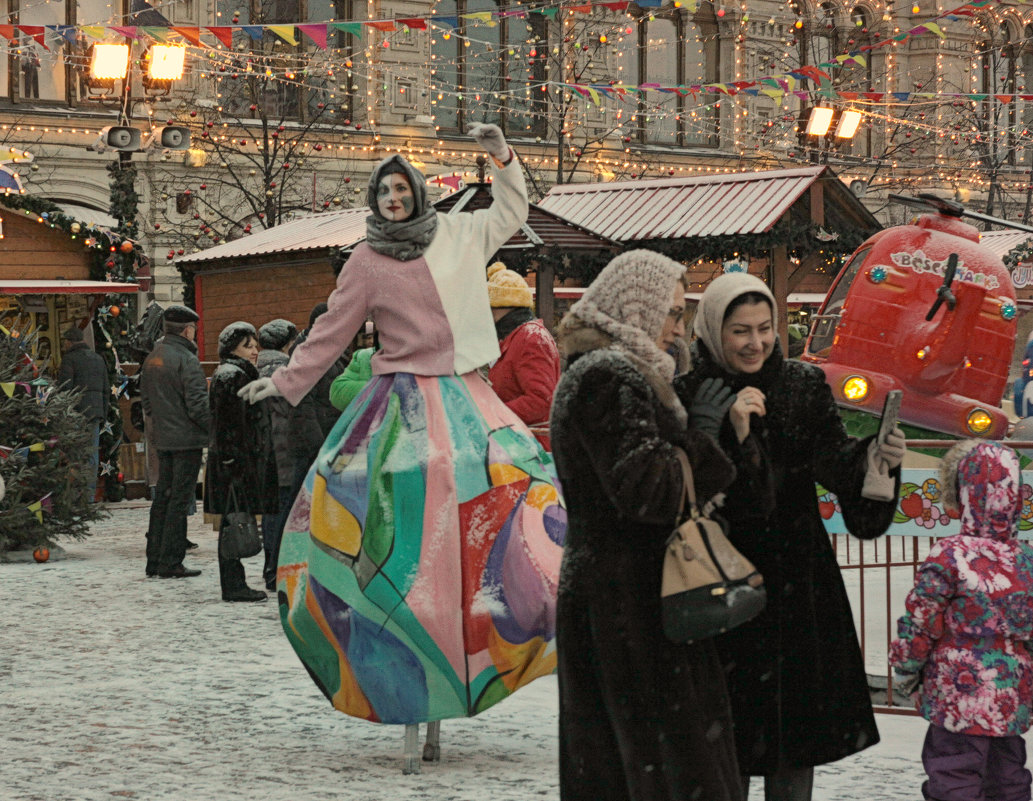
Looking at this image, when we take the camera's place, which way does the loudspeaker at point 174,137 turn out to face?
facing the viewer and to the right of the viewer

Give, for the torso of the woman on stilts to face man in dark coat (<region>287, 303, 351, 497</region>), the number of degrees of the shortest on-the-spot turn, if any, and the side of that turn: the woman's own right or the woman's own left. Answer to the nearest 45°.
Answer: approximately 180°

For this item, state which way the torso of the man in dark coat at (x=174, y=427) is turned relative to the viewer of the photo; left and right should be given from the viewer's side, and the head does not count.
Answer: facing away from the viewer and to the right of the viewer

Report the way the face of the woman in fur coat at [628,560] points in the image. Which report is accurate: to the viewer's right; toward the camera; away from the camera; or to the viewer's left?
to the viewer's right

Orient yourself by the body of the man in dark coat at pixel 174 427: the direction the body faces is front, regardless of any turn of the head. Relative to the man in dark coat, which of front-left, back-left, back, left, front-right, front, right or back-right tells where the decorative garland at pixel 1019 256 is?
front

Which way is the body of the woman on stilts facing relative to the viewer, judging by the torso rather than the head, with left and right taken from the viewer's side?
facing the viewer

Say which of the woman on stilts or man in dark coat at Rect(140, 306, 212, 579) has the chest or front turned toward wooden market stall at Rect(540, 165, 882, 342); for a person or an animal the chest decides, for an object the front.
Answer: the man in dark coat

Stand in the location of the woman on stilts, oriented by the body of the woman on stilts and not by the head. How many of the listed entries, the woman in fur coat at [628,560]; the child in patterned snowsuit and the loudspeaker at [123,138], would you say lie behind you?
1

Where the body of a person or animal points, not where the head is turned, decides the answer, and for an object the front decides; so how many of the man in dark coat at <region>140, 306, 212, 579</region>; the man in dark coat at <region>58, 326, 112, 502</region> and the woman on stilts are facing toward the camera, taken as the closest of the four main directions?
1

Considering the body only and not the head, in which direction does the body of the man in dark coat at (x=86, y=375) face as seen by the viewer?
to the viewer's left

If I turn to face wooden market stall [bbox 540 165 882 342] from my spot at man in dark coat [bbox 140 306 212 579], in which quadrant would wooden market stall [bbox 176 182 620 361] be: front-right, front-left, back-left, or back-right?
front-left
